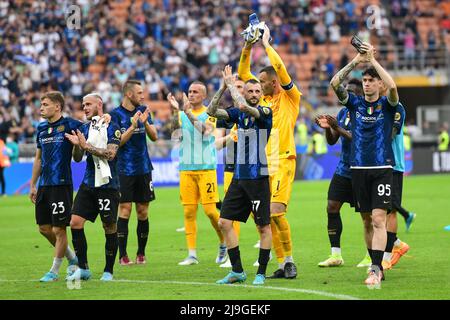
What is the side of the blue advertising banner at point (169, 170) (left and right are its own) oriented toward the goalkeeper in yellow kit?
front

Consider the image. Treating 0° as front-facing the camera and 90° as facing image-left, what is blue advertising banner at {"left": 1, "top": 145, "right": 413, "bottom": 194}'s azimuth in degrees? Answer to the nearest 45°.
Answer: approximately 0°
